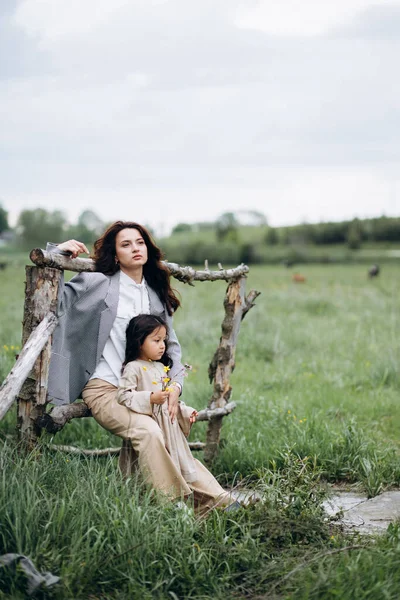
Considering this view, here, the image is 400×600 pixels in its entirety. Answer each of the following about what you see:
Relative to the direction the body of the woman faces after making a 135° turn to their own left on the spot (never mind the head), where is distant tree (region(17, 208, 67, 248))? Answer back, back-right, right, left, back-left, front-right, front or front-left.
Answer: front

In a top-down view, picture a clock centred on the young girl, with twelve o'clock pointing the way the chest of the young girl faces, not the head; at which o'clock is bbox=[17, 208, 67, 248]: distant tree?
The distant tree is roughly at 7 o'clock from the young girl.

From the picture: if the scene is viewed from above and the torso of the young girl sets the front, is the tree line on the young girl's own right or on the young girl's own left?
on the young girl's own left

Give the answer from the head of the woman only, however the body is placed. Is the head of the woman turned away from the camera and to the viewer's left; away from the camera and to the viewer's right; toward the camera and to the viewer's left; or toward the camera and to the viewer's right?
toward the camera and to the viewer's right

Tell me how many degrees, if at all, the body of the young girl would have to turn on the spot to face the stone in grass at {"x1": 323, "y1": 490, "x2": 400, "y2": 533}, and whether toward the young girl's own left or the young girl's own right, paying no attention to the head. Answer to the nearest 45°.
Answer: approximately 45° to the young girl's own left

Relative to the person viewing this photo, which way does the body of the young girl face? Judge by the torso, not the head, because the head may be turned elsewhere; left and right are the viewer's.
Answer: facing the viewer and to the right of the viewer

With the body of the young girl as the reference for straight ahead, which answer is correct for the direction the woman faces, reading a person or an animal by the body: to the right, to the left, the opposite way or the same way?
the same way
